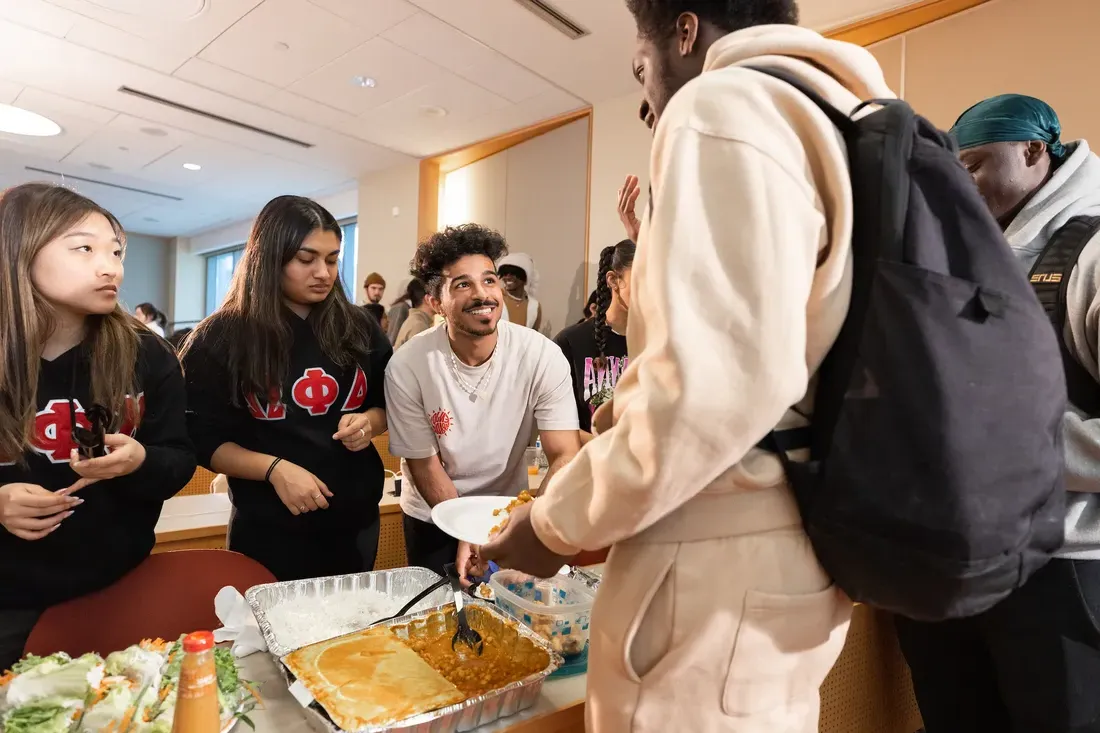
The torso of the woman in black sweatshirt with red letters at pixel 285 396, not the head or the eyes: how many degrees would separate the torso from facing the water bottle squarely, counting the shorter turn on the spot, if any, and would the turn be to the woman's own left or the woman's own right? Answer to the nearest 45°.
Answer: approximately 45° to the woman's own left

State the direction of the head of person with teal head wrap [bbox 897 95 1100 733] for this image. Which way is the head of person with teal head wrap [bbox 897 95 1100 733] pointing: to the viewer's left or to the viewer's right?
to the viewer's left

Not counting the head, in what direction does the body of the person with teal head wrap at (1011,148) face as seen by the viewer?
to the viewer's left

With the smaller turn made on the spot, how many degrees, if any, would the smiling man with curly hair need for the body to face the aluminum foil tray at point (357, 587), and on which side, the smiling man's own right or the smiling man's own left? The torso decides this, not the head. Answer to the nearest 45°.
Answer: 0° — they already face it

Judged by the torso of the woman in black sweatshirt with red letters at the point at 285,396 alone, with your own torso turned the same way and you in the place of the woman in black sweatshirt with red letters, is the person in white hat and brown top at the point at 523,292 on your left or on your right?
on your left

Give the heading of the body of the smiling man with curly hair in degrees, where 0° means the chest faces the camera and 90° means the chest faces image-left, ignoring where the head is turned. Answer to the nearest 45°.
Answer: approximately 0°

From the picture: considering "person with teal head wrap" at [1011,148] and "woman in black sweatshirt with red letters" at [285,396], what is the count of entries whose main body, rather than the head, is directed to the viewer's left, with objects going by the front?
1

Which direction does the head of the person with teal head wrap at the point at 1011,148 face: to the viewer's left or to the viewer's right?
to the viewer's left
